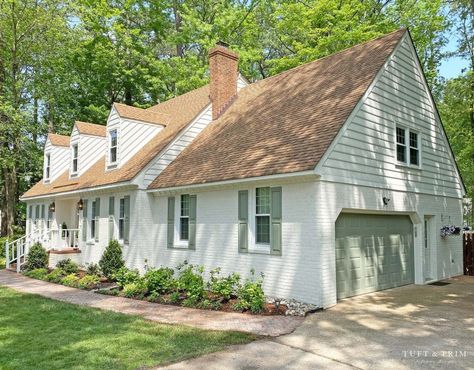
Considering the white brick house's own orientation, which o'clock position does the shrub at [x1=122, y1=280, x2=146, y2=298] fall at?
The shrub is roughly at 1 o'clock from the white brick house.

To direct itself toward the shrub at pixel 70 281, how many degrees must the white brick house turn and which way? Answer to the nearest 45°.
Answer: approximately 45° to its right

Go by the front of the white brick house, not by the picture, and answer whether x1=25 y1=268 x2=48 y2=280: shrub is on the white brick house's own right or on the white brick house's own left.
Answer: on the white brick house's own right

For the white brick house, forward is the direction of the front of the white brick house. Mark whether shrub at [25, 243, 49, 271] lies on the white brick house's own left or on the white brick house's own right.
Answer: on the white brick house's own right

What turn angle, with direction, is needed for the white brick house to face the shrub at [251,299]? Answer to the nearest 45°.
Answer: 0° — it already faces it

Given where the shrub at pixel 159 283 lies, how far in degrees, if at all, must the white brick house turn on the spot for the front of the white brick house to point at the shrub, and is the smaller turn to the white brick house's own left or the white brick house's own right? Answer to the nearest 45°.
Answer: approximately 45° to the white brick house's own right

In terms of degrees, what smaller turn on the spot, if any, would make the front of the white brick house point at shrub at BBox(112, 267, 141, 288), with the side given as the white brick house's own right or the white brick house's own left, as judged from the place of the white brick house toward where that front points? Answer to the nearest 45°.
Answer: approximately 45° to the white brick house's own right

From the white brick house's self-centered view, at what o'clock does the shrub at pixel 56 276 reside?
The shrub is roughly at 2 o'clock from the white brick house.
